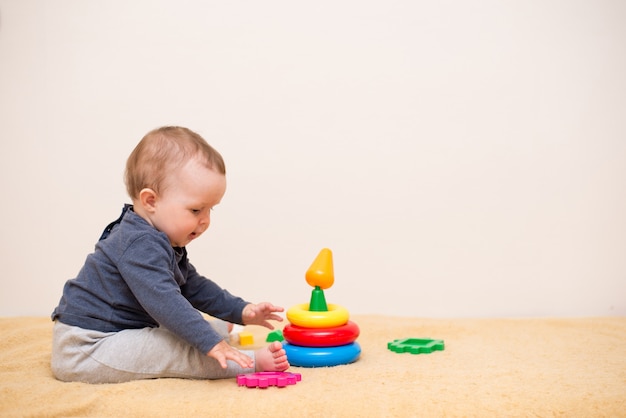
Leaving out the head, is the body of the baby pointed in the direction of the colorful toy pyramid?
yes

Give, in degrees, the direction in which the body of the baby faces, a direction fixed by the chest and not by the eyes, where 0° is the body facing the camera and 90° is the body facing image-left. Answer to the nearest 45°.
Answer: approximately 270°
